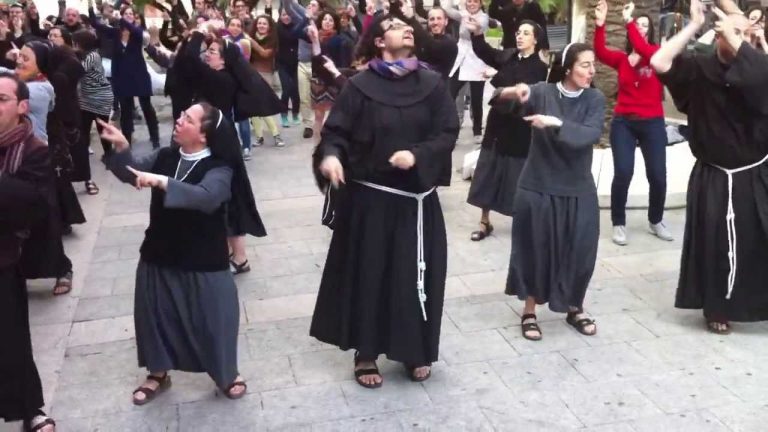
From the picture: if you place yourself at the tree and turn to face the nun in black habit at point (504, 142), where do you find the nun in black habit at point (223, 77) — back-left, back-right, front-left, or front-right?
front-right

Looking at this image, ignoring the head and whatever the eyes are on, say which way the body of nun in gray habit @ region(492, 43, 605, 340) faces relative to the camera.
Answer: toward the camera

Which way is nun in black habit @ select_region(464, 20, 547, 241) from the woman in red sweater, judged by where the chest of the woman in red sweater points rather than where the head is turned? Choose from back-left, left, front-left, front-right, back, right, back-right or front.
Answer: right

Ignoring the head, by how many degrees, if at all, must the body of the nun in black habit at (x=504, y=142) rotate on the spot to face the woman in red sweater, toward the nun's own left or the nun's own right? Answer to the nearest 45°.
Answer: approximately 135° to the nun's own left

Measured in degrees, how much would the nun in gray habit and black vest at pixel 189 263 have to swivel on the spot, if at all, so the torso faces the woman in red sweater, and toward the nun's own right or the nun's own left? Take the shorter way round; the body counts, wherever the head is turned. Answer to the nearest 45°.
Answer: approximately 180°

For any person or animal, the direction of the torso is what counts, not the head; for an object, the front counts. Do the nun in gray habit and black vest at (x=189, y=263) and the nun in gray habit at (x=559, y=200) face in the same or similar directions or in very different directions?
same or similar directions

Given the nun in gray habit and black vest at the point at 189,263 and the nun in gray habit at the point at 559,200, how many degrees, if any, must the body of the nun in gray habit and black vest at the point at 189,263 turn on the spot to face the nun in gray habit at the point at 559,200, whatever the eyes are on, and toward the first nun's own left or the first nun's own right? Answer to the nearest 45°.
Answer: approximately 135° to the first nun's own left

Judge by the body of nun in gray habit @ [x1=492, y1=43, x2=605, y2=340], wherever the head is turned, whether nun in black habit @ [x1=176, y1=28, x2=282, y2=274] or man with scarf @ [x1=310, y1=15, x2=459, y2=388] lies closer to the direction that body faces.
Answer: the man with scarf

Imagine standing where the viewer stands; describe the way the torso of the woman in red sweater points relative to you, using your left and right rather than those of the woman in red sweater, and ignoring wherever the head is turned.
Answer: facing the viewer

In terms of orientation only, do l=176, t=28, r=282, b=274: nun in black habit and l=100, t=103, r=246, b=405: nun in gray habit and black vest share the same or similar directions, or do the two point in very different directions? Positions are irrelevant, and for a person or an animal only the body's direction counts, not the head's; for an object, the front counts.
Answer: same or similar directions

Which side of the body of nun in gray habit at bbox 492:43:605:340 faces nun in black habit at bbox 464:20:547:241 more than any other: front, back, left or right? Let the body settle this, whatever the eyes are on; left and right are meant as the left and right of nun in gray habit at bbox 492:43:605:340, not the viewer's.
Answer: back

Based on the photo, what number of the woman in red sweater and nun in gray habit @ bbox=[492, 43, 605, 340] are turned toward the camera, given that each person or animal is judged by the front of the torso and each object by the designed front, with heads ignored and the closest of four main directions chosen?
2

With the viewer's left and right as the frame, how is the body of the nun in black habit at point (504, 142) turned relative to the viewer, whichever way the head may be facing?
facing the viewer and to the left of the viewer

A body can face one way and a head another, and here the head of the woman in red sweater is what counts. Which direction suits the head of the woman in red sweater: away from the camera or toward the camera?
toward the camera
